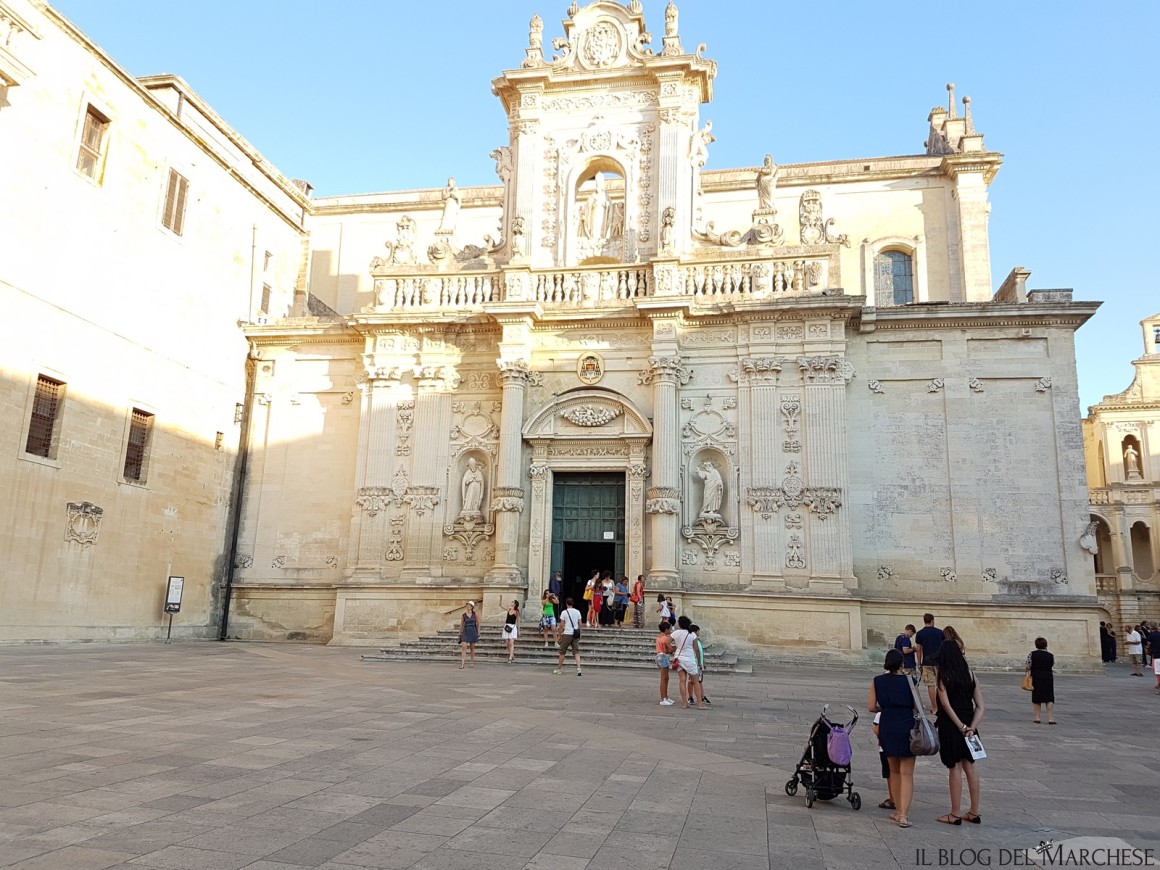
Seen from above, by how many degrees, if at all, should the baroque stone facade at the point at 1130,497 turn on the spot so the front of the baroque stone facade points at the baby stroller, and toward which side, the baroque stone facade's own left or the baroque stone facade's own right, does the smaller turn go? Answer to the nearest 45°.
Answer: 0° — it already faces it

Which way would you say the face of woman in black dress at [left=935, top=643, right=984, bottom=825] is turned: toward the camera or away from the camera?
away from the camera

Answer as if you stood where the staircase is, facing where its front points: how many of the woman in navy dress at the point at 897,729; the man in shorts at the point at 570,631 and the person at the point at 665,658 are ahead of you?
3

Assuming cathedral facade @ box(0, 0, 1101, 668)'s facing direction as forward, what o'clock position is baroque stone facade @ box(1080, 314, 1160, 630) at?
The baroque stone facade is roughly at 8 o'clock from the cathedral facade.

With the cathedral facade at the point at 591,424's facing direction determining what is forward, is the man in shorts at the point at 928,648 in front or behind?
in front

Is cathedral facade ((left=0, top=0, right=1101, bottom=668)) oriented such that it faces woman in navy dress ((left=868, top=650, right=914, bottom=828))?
yes

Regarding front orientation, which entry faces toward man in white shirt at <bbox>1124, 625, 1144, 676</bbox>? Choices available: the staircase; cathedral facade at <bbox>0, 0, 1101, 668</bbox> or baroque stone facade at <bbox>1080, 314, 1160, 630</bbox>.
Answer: the baroque stone facade

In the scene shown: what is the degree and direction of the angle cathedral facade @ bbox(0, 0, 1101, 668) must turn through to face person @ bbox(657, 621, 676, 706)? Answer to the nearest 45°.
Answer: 0° — it already faces them

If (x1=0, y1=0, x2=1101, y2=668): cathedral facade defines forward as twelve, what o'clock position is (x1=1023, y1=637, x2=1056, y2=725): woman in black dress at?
The woman in black dress is roughly at 11 o'clock from the cathedral facade.

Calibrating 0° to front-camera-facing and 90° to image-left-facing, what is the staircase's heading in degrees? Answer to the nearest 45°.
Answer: approximately 0°

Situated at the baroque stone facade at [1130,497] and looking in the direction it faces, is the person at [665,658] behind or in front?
in front

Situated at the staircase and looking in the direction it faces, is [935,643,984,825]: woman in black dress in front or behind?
in front
